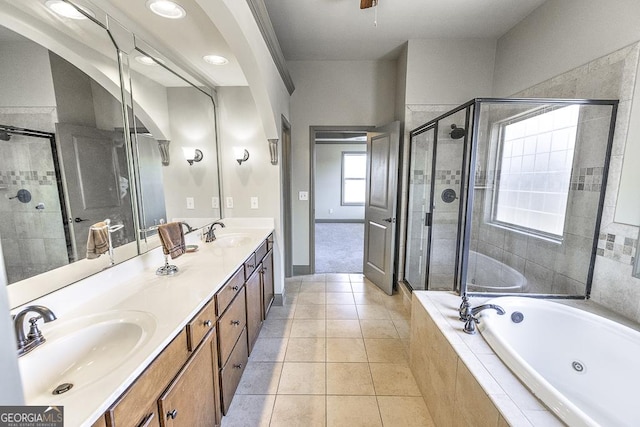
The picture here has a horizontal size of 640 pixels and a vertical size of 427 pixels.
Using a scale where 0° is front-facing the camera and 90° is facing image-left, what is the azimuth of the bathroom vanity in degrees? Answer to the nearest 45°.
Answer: approximately 315°

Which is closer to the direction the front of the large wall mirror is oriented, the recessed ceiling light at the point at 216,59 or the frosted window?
the frosted window

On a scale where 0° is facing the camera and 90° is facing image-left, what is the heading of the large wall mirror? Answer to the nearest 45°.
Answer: approximately 315°

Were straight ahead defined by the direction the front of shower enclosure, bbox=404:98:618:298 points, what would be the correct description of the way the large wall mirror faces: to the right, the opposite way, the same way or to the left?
the opposite way

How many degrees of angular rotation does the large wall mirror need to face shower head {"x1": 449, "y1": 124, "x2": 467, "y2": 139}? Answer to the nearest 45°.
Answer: approximately 45° to its left

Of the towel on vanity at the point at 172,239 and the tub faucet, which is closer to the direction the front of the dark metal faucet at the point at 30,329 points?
the tub faucet

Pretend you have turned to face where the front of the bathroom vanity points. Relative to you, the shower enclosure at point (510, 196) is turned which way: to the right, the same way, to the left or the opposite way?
the opposite way

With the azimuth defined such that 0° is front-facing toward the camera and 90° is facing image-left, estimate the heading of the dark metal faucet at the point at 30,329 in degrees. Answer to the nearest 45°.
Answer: approximately 315°
